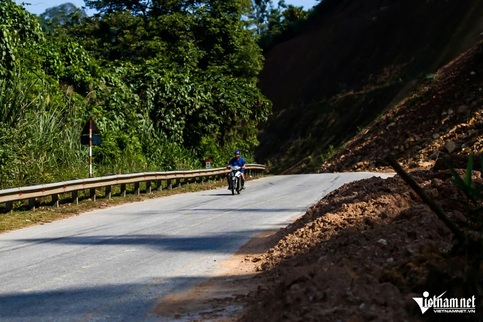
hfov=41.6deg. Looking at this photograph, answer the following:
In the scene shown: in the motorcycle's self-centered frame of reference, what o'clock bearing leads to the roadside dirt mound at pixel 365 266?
The roadside dirt mound is roughly at 12 o'clock from the motorcycle.

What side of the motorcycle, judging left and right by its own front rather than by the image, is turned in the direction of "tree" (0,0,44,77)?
right

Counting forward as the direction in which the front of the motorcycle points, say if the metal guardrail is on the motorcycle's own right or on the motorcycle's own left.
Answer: on the motorcycle's own right

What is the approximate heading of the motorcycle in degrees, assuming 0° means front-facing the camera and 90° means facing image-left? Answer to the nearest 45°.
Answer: approximately 0°

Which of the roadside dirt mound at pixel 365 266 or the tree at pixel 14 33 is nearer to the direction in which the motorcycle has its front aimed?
the roadside dirt mound
